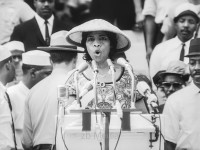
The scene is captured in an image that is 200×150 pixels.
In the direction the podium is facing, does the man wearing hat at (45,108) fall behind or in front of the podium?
behind

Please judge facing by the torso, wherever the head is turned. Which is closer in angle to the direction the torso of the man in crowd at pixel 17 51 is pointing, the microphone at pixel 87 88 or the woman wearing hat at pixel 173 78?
the microphone
